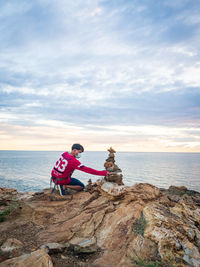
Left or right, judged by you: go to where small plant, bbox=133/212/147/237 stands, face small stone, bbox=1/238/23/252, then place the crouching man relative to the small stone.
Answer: right

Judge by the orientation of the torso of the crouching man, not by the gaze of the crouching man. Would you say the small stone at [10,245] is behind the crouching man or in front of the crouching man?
behind

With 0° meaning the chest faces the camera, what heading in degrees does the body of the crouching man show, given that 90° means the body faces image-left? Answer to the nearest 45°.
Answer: approximately 225°

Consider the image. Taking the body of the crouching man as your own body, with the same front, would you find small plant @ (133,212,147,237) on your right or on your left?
on your right
